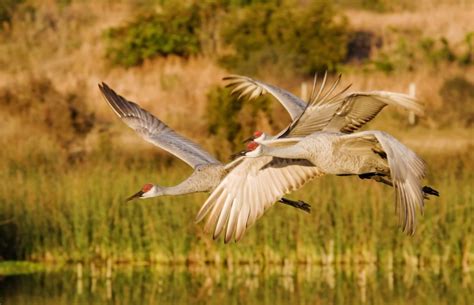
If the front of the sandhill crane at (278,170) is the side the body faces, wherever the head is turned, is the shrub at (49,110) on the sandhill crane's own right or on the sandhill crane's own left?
on the sandhill crane's own right

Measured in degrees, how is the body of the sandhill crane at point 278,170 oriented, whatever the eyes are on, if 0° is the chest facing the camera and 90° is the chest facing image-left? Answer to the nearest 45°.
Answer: approximately 90°

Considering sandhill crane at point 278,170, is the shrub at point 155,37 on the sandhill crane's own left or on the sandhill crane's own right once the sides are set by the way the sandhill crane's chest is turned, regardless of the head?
on the sandhill crane's own right

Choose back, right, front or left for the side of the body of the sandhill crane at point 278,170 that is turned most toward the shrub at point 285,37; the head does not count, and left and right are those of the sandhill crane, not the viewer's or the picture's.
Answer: right

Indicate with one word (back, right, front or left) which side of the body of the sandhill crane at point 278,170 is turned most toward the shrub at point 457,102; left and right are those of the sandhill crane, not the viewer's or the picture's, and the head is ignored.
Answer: right
